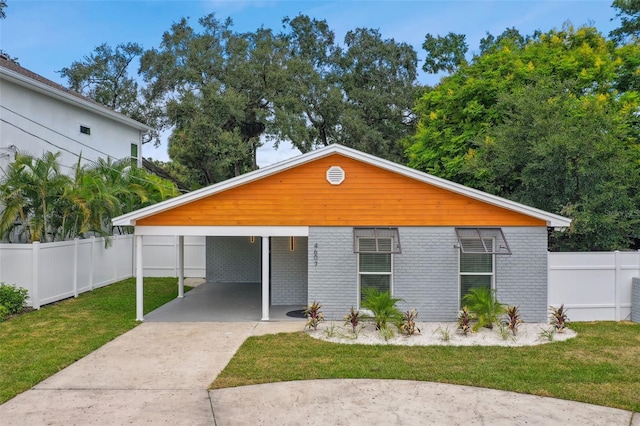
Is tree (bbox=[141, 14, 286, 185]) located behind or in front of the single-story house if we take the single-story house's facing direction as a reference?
behind

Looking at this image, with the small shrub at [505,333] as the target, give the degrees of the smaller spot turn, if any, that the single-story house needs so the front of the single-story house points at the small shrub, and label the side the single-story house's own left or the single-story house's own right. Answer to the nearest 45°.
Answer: approximately 45° to the single-story house's own left

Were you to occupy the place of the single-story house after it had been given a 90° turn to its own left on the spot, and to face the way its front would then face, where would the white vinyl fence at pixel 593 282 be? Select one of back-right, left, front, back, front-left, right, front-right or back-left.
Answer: front

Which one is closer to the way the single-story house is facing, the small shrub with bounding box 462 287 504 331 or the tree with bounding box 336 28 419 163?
the small shrub

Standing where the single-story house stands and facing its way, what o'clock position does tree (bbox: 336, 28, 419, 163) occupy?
The tree is roughly at 6 o'clock from the single-story house.

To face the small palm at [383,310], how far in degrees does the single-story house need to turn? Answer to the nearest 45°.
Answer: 0° — it already faces it

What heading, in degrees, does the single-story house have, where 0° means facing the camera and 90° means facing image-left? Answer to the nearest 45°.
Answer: approximately 0°
